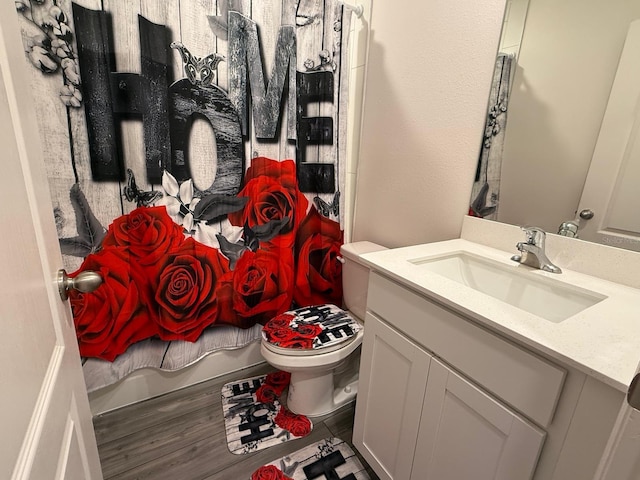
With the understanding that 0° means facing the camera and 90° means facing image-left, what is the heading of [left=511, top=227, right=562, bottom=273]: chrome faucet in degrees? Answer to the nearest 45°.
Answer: approximately 45°

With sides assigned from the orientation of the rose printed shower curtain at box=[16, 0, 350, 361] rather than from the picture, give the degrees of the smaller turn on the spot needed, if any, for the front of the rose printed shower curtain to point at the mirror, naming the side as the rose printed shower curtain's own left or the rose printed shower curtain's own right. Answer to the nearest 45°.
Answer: approximately 45° to the rose printed shower curtain's own left

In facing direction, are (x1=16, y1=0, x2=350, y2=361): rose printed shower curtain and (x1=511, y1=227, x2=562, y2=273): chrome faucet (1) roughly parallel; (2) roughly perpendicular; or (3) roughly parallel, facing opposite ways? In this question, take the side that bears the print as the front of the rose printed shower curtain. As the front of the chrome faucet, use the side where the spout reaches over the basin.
roughly perpendicular

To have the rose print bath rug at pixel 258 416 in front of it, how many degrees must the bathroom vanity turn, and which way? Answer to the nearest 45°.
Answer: approximately 45° to its right

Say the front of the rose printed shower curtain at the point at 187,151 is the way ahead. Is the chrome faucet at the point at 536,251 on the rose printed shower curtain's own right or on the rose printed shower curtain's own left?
on the rose printed shower curtain's own left

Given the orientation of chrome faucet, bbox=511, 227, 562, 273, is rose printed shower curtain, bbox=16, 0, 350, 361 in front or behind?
in front

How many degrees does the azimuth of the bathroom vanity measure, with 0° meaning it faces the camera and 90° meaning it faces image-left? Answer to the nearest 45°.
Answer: approximately 45°

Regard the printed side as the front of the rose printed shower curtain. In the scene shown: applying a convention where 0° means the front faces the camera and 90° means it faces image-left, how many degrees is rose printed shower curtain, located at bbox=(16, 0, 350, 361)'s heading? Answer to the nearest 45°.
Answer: approximately 0°
